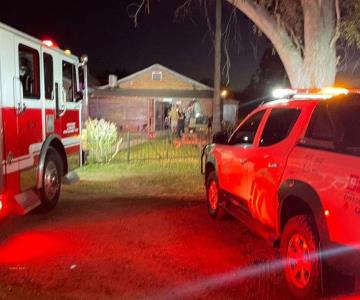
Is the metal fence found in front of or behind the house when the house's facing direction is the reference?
in front

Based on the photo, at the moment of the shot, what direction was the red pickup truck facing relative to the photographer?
facing away from the viewer and to the left of the viewer

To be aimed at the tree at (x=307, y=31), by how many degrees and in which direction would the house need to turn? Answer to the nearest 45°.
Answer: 0° — it already faces it

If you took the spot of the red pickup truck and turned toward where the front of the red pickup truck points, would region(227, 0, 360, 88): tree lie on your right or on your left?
on your right

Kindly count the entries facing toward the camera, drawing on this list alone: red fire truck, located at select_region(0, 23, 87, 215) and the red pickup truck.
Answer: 0

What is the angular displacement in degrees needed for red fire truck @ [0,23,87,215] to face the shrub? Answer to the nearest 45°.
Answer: approximately 45° to its left
